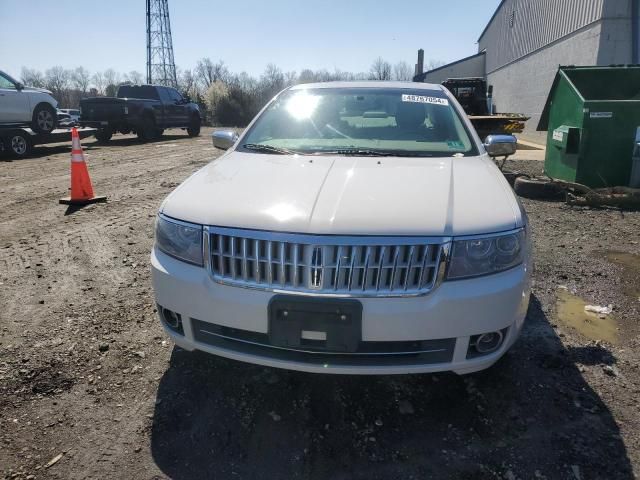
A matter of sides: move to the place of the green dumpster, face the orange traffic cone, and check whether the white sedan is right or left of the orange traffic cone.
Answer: left

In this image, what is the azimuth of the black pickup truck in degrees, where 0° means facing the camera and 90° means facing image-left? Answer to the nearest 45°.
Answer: approximately 225°

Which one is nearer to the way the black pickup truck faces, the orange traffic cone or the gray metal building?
the gray metal building

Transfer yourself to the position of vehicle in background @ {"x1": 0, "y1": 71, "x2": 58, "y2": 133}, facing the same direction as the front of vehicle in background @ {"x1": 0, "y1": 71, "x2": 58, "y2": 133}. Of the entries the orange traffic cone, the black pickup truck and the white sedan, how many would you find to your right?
2

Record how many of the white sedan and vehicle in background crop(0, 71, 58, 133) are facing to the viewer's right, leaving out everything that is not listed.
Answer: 1

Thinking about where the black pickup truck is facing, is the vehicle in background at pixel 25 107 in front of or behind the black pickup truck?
behind

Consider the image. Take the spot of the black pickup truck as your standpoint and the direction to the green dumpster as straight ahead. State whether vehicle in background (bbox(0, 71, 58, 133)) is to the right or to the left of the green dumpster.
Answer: right

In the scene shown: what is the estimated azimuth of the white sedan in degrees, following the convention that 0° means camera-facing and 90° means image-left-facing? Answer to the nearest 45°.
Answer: approximately 0°

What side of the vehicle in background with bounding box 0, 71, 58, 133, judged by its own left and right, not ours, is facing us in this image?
right

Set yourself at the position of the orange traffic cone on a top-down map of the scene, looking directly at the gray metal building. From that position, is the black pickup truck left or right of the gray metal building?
left

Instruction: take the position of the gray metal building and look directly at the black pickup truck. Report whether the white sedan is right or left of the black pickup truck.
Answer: left

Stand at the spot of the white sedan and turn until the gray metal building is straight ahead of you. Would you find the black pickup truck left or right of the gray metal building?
left
